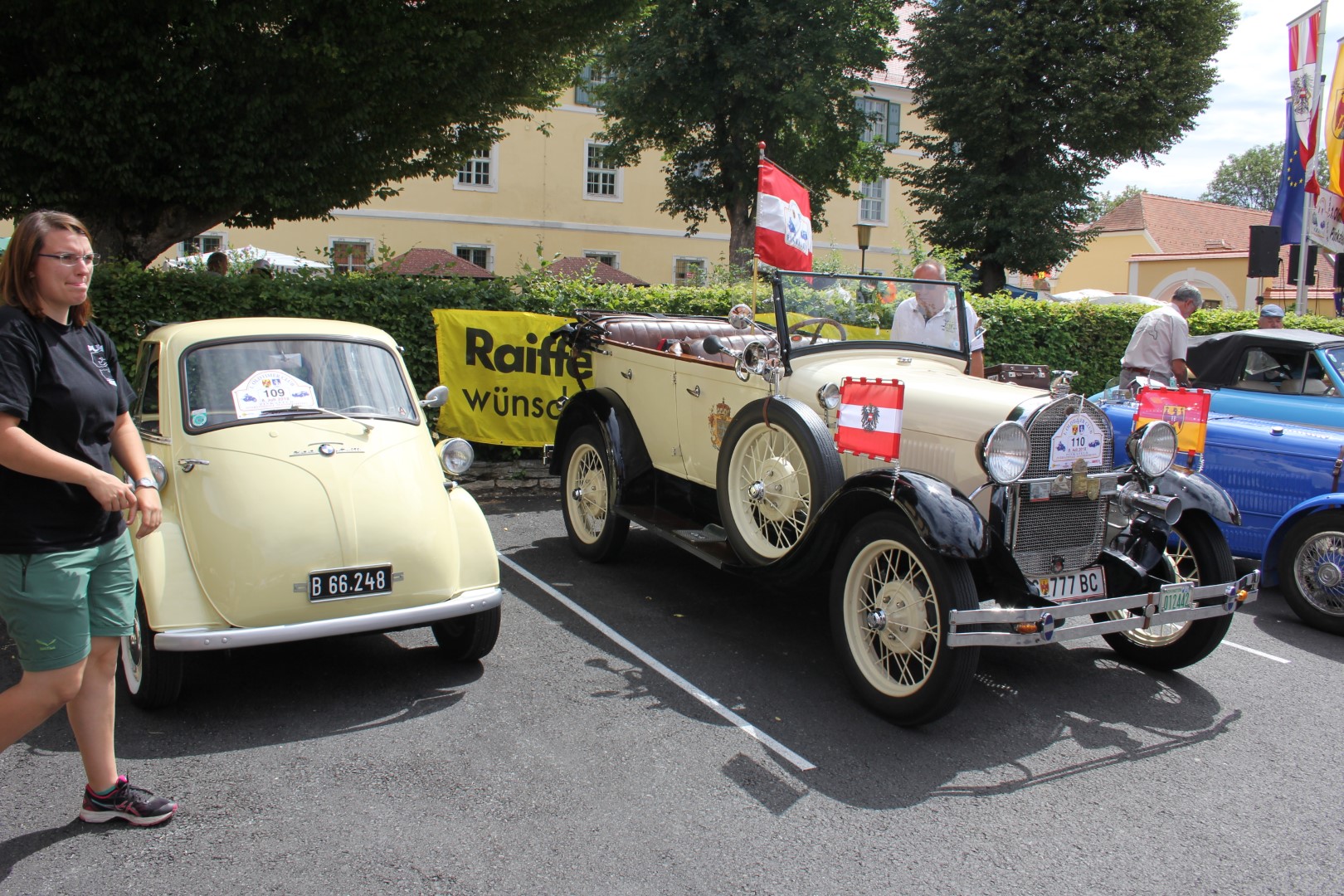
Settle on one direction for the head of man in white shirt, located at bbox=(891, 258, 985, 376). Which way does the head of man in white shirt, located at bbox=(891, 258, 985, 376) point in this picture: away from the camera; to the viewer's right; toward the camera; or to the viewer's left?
toward the camera

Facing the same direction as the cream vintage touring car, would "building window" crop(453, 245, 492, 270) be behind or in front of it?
behind

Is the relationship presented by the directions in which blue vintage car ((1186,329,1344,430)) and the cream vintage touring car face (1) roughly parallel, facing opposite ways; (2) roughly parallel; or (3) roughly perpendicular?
roughly parallel

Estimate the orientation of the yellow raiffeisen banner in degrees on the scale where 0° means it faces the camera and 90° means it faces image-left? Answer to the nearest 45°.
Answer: approximately 0°

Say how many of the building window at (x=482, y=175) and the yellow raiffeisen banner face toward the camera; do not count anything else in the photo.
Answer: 2

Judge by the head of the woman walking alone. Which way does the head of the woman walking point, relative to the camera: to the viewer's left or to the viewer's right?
to the viewer's right

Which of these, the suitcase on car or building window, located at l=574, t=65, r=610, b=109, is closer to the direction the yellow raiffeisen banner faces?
the suitcase on car

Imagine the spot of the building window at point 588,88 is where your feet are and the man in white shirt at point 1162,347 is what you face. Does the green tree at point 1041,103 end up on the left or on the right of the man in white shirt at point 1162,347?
left

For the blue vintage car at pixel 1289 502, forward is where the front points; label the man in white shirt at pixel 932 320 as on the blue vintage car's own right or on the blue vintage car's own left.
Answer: on the blue vintage car's own right

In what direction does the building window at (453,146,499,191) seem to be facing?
toward the camera

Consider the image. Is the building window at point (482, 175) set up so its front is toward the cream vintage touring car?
yes

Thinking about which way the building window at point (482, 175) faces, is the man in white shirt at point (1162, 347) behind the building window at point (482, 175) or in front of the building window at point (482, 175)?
in front

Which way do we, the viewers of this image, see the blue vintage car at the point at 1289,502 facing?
facing the viewer and to the right of the viewer

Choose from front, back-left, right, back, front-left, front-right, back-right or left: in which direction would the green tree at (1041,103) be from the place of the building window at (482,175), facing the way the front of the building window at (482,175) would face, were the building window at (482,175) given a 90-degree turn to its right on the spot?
back-left

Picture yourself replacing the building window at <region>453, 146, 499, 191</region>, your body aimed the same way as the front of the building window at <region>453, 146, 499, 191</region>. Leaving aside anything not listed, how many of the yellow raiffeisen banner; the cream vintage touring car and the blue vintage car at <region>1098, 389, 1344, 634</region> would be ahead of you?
3
